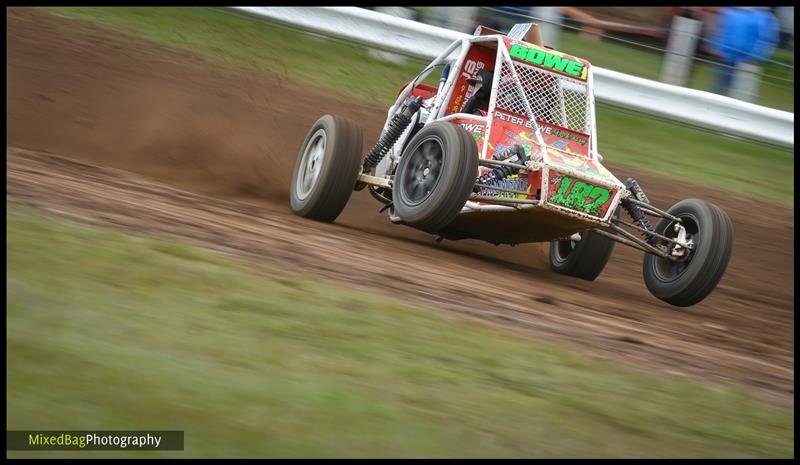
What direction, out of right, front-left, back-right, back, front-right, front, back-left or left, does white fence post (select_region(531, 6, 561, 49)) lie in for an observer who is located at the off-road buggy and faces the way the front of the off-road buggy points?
back-left

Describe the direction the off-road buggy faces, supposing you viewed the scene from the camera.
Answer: facing the viewer and to the right of the viewer

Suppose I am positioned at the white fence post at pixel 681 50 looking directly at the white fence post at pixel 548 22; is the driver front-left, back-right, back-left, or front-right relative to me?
front-left

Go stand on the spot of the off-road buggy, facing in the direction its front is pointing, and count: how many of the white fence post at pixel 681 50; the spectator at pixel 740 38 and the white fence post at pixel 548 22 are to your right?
0

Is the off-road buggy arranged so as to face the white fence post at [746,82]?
no

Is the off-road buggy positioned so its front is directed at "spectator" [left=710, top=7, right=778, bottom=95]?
no

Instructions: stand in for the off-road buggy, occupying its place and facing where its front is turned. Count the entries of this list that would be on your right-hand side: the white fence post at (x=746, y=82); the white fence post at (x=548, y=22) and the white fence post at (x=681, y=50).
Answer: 0

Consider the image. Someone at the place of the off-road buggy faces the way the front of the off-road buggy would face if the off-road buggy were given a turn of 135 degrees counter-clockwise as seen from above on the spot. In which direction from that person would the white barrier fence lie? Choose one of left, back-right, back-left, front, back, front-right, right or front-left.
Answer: front
